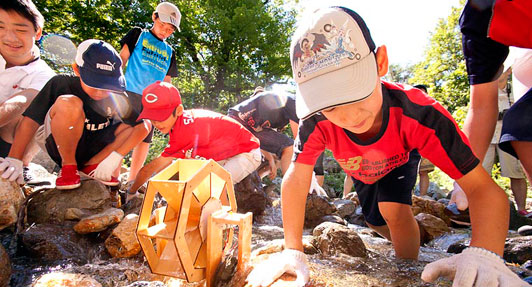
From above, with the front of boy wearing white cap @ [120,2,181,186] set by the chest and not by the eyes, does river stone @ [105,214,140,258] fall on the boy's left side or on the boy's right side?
on the boy's right side

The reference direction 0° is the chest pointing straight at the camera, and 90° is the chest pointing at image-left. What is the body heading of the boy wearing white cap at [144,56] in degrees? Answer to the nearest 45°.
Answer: approximately 315°

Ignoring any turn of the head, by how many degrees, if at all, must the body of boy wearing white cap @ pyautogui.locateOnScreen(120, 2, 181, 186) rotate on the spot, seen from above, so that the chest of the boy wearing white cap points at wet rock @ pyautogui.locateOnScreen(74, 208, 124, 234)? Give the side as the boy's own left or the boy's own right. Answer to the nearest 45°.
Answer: approximately 45° to the boy's own right

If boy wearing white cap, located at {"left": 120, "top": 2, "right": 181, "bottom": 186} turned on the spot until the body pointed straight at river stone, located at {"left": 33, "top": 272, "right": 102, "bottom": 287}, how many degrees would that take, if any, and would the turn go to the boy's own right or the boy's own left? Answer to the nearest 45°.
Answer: approximately 45° to the boy's own right
